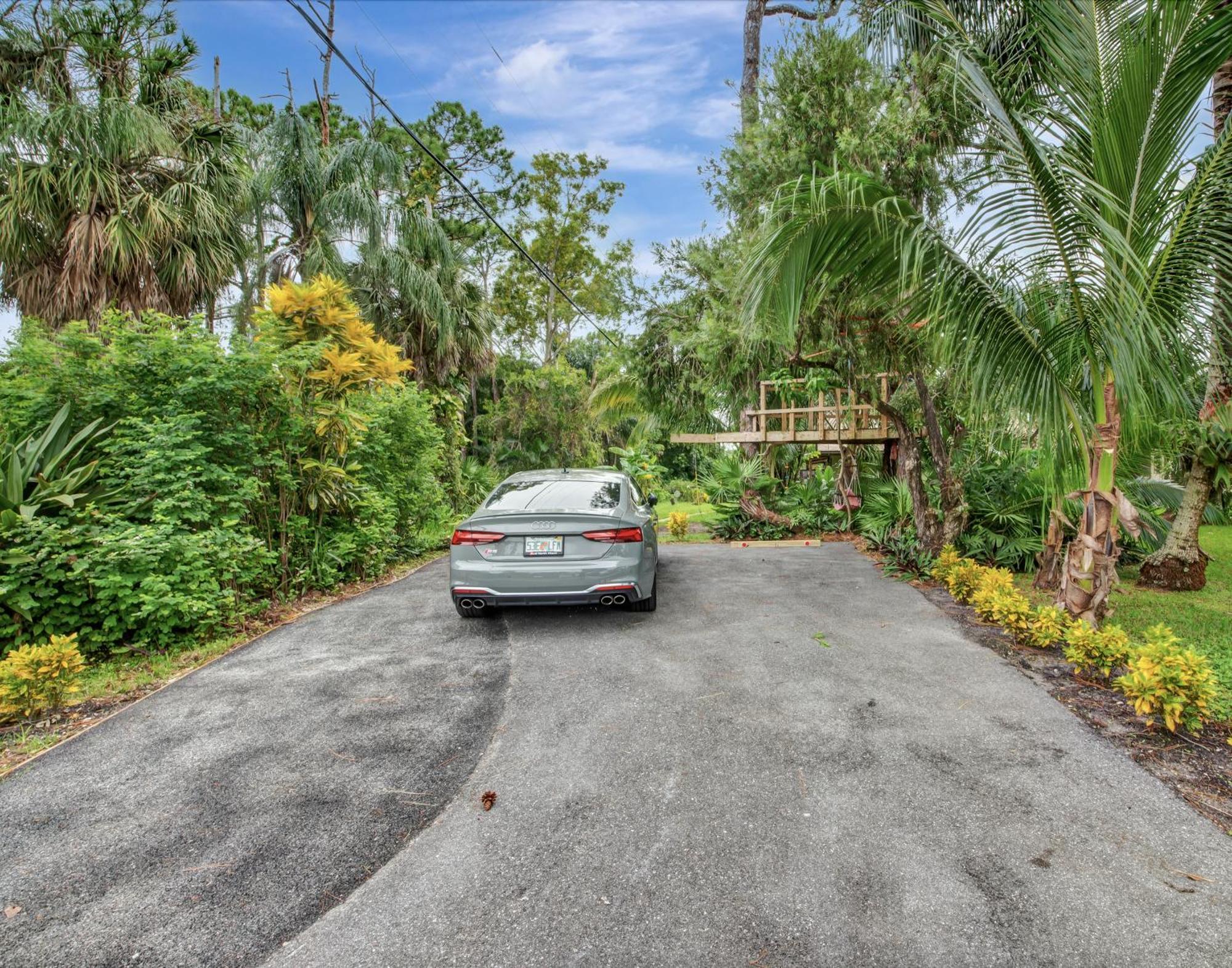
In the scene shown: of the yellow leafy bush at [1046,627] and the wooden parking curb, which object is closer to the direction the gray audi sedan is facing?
the wooden parking curb

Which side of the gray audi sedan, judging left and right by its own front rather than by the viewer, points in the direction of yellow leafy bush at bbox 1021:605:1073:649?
right

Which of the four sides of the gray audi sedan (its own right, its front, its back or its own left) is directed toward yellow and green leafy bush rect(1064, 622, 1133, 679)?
right

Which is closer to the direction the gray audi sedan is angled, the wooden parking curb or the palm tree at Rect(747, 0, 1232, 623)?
the wooden parking curb

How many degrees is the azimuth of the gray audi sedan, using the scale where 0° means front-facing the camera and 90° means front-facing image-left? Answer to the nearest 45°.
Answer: approximately 180°

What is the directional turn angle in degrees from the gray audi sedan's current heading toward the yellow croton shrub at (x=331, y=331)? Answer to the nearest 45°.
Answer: approximately 45° to its left

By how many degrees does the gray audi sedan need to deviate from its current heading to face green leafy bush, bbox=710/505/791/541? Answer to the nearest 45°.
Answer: approximately 45° to its right

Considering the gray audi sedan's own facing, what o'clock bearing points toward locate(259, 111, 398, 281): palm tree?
The palm tree is roughly at 11 o'clock from the gray audi sedan.

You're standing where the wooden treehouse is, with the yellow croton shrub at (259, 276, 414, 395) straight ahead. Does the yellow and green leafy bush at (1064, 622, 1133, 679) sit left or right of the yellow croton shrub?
left

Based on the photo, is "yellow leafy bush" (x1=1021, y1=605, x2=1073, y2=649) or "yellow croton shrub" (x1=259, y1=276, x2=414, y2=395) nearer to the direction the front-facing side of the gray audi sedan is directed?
the yellow croton shrub
